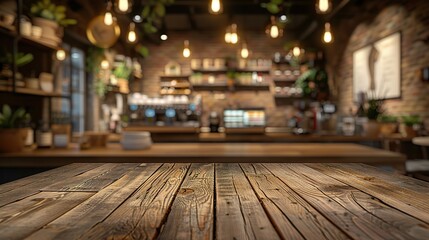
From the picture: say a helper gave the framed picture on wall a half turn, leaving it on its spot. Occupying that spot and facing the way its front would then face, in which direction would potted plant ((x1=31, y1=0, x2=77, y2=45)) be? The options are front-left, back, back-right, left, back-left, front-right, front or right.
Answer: back

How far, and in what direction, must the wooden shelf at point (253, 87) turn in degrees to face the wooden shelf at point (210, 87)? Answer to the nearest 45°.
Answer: approximately 90° to its right

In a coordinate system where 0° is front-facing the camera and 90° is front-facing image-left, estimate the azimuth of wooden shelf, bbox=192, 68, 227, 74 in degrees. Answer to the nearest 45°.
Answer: approximately 0°

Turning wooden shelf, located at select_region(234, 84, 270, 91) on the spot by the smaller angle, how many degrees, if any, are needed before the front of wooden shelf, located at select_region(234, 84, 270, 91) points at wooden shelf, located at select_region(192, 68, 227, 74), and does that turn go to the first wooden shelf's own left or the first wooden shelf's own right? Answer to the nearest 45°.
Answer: approximately 90° to the first wooden shelf's own right

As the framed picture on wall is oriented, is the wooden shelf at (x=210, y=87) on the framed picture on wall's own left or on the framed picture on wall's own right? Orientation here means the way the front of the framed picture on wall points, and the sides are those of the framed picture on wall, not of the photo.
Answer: on the framed picture on wall's own right

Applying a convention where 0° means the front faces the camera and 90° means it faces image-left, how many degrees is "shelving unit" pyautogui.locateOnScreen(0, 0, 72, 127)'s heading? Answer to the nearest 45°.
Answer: approximately 315°

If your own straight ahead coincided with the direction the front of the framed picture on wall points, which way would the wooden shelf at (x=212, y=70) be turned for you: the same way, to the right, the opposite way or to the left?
to the left

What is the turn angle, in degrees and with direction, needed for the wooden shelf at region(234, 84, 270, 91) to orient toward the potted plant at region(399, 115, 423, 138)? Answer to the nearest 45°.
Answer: approximately 45° to its left

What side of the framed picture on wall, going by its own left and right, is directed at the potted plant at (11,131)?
front

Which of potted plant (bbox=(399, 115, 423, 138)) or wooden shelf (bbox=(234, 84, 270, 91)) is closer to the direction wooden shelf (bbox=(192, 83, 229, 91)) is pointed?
the potted plant

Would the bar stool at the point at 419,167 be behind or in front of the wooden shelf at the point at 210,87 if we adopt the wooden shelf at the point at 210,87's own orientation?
in front

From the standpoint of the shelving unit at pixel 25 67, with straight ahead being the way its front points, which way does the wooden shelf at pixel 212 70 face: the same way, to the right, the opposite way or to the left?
to the right
